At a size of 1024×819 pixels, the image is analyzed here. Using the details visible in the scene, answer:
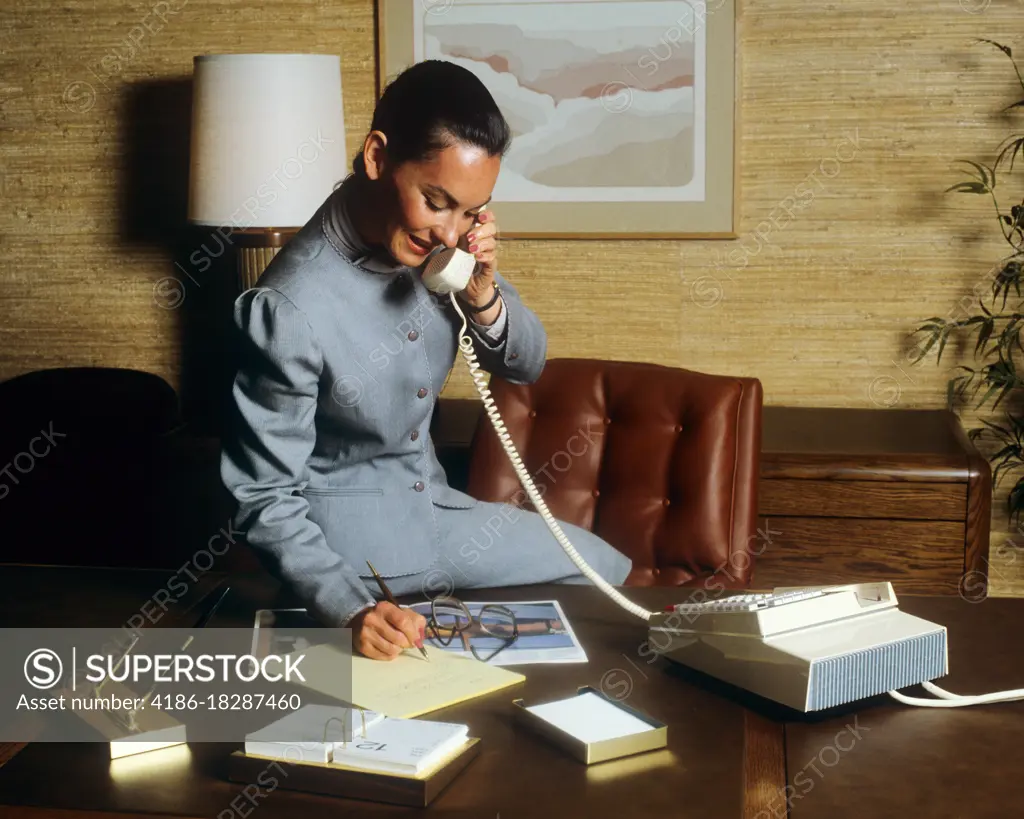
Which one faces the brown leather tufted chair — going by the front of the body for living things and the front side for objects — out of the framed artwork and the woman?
the framed artwork

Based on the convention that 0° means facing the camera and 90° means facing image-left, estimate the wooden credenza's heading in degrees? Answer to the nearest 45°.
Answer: approximately 0°

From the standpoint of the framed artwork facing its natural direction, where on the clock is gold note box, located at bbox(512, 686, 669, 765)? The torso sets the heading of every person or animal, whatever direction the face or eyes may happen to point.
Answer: The gold note box is roughly at 12 o'clock from the framed artwork.

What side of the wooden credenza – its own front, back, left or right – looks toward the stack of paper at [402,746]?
front

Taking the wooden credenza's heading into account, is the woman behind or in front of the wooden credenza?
in front

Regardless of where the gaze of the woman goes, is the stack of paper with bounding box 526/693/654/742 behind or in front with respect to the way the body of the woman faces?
in front

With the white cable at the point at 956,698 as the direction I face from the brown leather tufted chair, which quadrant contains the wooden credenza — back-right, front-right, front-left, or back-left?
back-left
